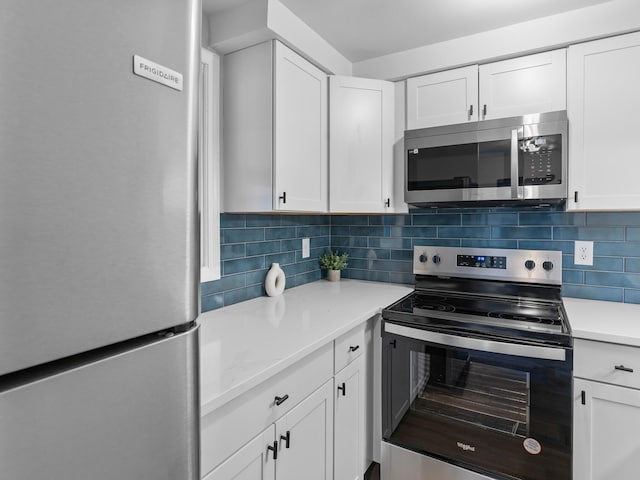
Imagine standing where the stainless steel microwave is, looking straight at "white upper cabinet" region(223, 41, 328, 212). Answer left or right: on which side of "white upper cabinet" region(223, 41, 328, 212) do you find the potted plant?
right

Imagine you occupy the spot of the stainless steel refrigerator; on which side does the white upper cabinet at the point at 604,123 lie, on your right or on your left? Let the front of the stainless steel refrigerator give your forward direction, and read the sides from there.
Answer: on your left

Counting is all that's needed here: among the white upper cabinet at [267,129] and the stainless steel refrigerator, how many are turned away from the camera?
0

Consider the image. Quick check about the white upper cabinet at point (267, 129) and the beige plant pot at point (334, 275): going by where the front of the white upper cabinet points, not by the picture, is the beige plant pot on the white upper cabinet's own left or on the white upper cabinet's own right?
on the white upper cabinet's own left

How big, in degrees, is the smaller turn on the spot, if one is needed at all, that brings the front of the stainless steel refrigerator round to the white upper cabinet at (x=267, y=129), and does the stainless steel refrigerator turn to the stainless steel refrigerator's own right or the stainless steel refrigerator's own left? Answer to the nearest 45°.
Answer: approximately 90° to the stainless steel refrigerator's own left

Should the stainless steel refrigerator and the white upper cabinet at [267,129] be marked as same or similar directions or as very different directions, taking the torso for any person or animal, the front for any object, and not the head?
same or similar directions

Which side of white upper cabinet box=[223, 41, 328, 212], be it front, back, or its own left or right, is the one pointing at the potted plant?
left

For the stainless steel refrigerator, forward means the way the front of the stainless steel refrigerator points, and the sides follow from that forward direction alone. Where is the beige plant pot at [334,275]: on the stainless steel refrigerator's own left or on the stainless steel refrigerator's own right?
on the stainless steel refrigerator's own left

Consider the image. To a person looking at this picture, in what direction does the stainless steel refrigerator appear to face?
facing the viewer and to the right of the viewer

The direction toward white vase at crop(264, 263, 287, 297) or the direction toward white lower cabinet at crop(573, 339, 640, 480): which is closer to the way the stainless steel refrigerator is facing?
the white lower cabinet

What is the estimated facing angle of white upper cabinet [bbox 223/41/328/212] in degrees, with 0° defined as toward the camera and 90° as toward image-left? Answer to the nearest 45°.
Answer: approximately 315°
